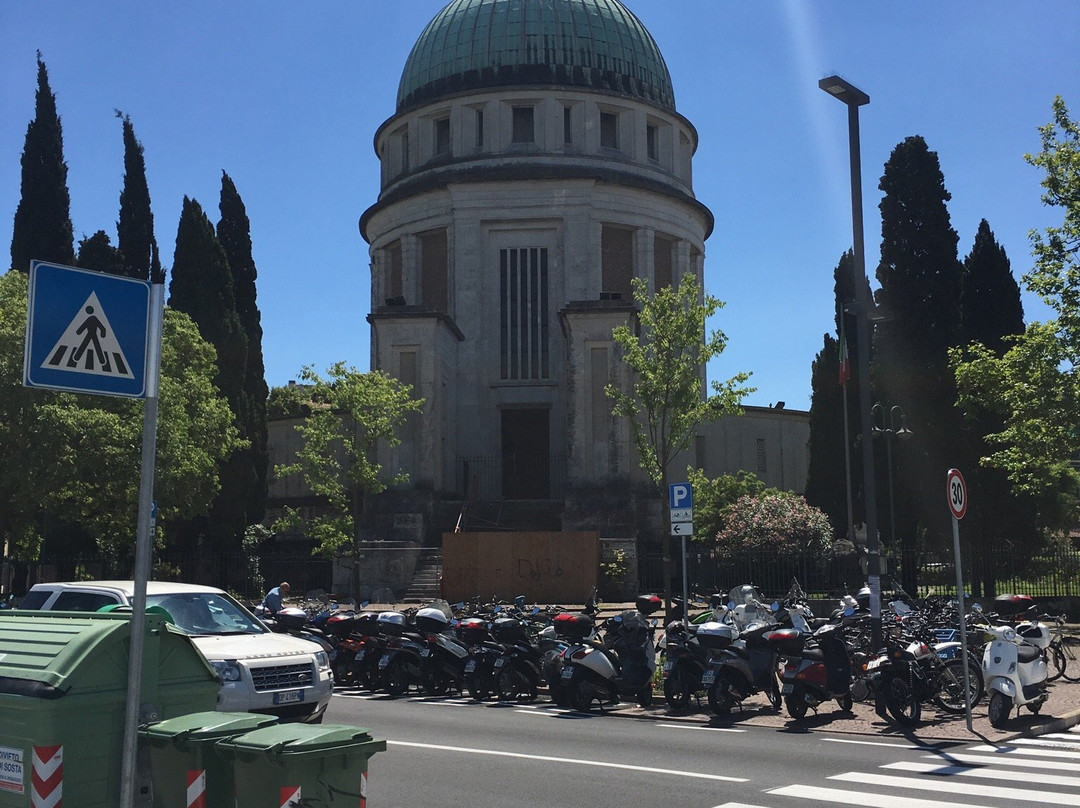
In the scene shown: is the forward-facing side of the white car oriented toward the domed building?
no

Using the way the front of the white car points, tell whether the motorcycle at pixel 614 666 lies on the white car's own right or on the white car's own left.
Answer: on the white car's own left

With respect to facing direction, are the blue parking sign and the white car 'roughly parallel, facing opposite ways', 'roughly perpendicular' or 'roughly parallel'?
roughly perpendicular

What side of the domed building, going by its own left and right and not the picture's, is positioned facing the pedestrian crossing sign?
front

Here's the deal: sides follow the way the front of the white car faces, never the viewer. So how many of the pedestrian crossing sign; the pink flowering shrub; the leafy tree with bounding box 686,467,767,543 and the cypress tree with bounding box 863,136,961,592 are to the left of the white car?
3

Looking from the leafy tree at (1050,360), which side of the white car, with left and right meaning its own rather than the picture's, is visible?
left

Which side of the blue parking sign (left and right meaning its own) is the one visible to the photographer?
front

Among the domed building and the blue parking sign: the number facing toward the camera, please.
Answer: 2

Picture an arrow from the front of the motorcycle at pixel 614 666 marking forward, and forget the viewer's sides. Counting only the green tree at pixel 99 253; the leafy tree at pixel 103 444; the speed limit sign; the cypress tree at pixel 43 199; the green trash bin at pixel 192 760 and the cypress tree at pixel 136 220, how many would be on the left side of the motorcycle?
4

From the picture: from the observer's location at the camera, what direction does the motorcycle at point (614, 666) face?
facing away from the viewer and to the right of the viewer

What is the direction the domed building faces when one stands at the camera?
facing the viewer

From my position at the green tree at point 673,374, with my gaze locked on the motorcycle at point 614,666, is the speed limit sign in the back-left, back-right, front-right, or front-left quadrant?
front-left

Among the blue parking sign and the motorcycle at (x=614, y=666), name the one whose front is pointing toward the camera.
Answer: the blue parking sign

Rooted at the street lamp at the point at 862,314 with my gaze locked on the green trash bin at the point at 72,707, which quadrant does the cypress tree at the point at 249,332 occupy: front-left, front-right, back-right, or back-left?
back-right

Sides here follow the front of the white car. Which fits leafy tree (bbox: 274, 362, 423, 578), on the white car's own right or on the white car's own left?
on the white car's own left

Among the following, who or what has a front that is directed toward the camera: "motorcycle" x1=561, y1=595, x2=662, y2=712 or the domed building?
the domed building
